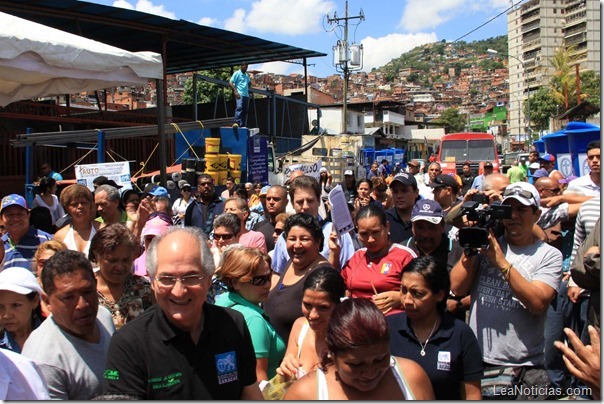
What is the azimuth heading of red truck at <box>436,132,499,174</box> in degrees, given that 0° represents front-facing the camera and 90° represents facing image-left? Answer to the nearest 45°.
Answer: approximately 0°

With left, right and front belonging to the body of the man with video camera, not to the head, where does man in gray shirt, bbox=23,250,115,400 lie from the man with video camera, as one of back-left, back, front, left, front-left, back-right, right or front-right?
front

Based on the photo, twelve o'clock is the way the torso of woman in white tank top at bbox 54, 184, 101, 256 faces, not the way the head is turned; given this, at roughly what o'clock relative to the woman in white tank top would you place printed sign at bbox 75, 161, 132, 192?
The printed sign is roughly at 6 o'clock from the woman in white tank top.

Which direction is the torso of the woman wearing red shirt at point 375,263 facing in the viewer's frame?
toward the camera

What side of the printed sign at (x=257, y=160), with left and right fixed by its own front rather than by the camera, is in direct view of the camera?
front

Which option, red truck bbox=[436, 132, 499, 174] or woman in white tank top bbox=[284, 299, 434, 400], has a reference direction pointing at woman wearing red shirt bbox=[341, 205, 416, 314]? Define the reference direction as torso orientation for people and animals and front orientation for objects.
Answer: the red truck

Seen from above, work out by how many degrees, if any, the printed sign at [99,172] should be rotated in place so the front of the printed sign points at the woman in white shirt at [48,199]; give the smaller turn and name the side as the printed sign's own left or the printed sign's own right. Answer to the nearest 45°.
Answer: approximately 90° to the printed sign's own right

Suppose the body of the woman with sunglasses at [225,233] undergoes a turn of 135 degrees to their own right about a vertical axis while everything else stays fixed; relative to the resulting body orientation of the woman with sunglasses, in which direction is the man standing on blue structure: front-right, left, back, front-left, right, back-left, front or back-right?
front

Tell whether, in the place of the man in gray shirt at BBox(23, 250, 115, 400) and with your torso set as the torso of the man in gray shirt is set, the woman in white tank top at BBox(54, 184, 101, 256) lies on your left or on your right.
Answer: on your left

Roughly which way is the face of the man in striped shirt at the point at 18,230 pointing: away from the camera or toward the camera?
toward the camera

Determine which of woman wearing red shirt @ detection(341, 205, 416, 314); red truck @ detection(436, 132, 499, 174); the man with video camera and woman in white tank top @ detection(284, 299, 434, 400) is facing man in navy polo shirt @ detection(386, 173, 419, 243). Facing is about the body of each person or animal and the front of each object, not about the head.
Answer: the red truck
